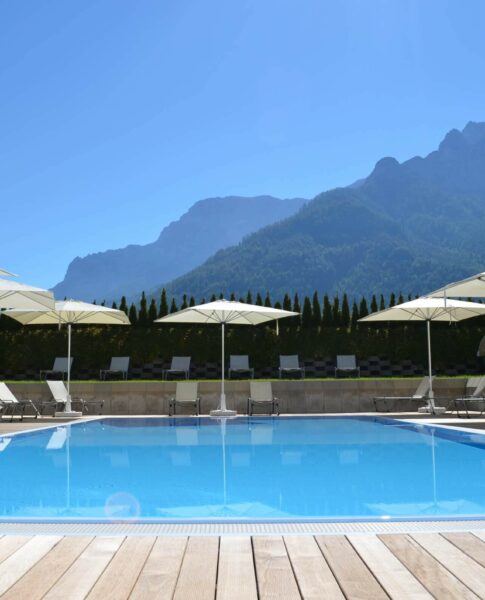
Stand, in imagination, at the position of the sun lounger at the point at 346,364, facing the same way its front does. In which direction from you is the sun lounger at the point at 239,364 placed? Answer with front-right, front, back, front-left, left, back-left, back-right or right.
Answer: right

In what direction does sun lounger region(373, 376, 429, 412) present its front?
to the viewer's left

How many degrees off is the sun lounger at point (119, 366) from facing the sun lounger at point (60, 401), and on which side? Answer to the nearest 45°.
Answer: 0° — it already faces it

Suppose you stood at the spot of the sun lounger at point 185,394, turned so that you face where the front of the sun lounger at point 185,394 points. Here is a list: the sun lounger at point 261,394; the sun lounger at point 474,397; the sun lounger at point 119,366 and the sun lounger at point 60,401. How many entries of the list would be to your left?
2

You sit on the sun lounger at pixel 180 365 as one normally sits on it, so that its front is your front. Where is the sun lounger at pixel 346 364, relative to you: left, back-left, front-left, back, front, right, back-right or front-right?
back-left

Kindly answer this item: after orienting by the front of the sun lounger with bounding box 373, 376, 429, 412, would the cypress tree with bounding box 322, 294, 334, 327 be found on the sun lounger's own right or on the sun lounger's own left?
on the sun lounger's own right

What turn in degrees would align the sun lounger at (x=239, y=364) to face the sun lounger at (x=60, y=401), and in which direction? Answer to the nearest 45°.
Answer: approximately 45° to its right

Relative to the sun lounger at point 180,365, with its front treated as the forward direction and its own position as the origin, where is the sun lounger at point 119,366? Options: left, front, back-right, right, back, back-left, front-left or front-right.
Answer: front-right

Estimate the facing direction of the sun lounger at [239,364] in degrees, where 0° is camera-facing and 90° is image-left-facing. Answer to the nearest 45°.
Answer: approximately 0°

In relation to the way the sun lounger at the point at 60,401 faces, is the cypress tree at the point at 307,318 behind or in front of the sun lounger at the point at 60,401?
in front

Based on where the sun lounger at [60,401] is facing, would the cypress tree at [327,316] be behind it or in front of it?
in front
